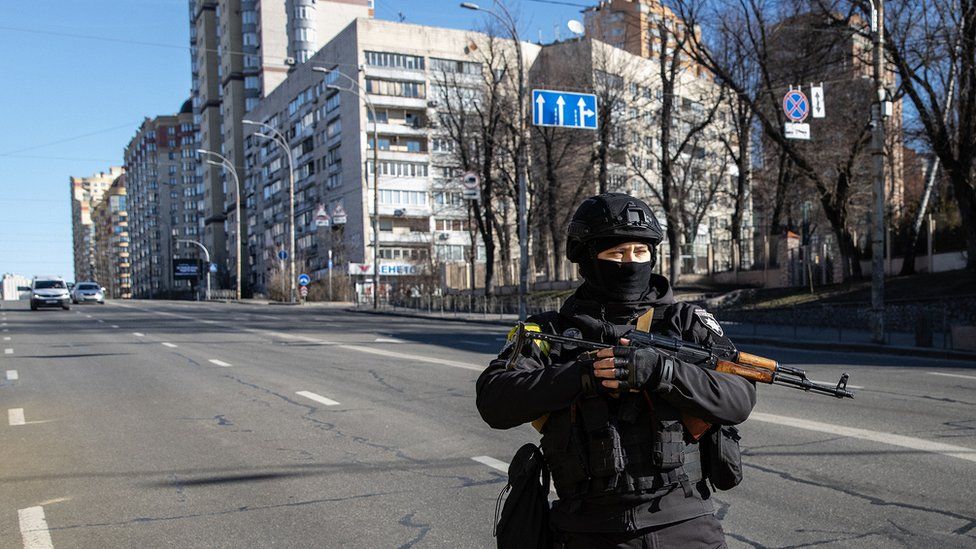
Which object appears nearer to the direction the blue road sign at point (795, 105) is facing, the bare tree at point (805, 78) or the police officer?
the police officer

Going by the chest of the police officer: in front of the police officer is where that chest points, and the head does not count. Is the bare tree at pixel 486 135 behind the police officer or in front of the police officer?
behind

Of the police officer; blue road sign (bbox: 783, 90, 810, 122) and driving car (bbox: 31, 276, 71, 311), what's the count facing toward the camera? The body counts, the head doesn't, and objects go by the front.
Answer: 3

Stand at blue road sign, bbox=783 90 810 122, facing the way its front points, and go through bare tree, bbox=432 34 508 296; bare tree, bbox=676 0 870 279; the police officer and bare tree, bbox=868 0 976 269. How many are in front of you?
1

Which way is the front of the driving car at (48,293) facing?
toward the camera

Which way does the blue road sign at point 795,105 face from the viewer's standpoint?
toward the camera

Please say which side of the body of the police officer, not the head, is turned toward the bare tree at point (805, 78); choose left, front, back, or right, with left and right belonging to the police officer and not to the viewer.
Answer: back

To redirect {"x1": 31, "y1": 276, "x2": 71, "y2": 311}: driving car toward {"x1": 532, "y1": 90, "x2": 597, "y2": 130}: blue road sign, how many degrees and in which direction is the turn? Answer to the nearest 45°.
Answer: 0° — it already faces it

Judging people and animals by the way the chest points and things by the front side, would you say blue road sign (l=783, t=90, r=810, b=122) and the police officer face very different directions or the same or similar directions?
same or similar directions

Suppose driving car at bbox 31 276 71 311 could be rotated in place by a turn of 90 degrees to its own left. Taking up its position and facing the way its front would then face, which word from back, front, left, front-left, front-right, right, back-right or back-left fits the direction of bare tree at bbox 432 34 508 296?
front-right

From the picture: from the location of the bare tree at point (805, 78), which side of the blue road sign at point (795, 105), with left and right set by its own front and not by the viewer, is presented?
back

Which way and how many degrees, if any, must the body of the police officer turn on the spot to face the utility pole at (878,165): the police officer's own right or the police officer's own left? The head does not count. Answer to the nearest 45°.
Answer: approximately 180°

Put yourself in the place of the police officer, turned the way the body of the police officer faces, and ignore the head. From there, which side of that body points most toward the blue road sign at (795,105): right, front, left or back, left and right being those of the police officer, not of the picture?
back

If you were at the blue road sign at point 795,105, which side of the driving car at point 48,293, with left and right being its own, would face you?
front

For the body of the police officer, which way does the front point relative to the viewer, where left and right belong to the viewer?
facing the viewer

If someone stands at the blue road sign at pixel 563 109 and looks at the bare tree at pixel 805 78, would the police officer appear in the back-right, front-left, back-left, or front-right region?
back-right

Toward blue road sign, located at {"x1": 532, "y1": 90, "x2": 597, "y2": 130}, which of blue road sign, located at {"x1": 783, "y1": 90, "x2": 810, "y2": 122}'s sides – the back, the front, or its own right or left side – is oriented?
right

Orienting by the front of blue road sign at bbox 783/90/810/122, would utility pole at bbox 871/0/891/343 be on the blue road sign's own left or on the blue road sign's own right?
on the blue road sign's own left
